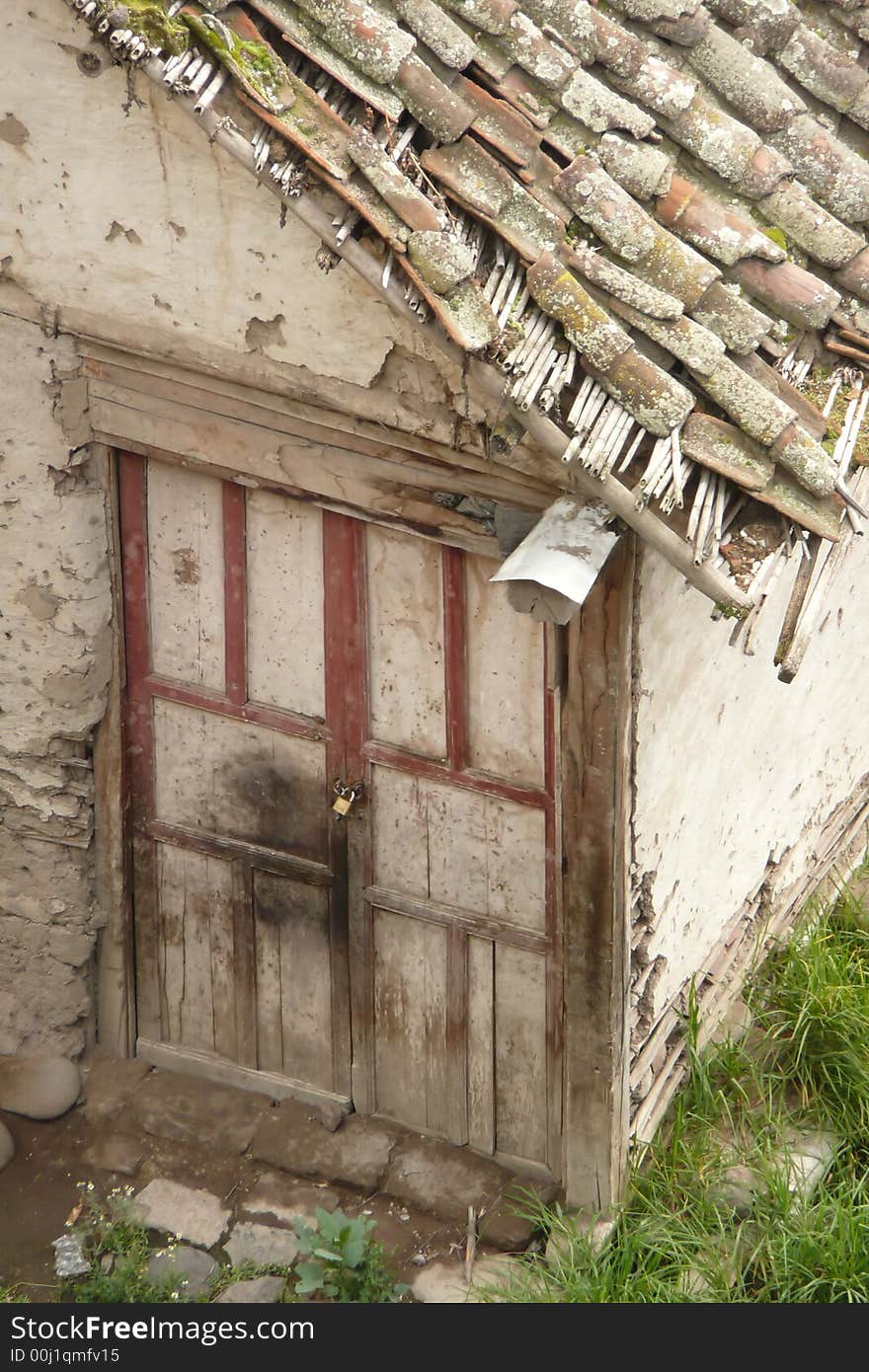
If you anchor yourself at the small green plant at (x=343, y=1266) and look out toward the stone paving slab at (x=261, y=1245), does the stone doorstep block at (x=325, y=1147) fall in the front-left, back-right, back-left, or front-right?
front-right

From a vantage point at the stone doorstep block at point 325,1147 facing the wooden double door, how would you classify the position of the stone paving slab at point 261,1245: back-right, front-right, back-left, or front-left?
back-left

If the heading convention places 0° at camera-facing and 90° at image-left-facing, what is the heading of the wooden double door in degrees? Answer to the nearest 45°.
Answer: approximately 45°
